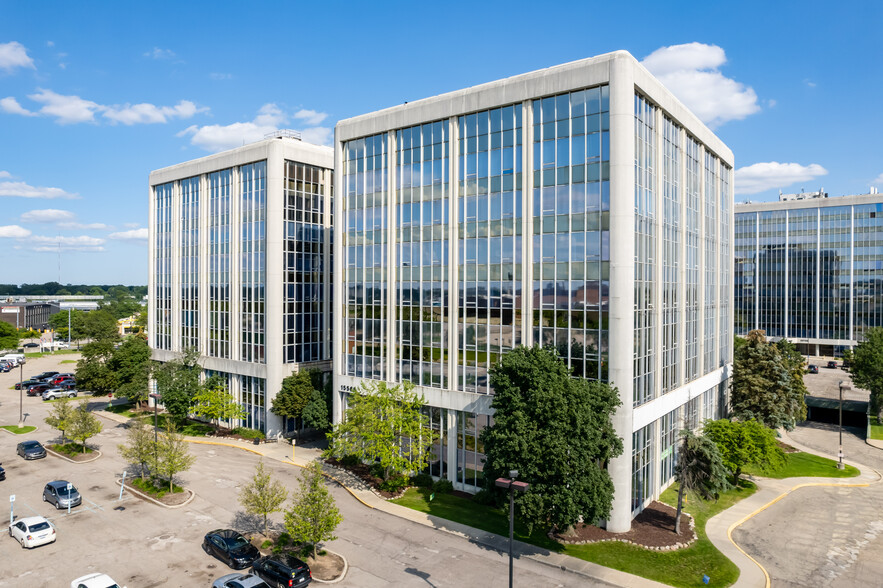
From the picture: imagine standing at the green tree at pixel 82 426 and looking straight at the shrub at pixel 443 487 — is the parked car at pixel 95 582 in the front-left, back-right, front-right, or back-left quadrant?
front-right

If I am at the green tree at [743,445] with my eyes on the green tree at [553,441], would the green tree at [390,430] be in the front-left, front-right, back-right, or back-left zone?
front-right

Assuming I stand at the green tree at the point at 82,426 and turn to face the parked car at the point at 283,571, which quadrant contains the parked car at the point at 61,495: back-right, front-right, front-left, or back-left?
front-right

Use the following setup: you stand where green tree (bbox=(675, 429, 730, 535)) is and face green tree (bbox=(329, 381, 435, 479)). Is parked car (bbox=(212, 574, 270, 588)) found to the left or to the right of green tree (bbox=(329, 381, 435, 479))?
left

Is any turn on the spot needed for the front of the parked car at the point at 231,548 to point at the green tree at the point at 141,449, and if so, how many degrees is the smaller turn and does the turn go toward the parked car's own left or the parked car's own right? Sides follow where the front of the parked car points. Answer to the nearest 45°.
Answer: approximately 180°

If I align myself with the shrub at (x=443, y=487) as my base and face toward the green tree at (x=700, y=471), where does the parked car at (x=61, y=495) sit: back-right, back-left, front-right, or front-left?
back-right

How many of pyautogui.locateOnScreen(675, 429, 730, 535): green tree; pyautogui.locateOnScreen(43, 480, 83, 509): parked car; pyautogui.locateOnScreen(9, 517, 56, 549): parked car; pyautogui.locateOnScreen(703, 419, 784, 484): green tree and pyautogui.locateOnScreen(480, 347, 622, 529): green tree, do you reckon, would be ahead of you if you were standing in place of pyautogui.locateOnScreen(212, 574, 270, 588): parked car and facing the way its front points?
2
